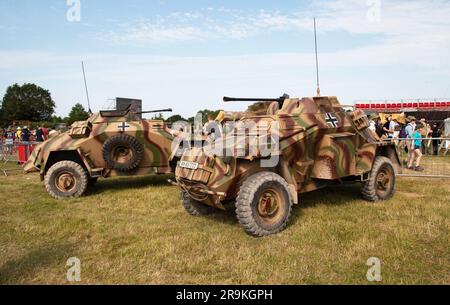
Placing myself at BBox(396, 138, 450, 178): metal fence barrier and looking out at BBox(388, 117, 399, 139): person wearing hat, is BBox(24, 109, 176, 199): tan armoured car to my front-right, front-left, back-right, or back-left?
back-left

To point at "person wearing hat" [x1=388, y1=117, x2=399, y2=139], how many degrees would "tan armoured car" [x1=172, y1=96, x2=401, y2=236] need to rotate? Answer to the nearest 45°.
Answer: approximately 135° to its right

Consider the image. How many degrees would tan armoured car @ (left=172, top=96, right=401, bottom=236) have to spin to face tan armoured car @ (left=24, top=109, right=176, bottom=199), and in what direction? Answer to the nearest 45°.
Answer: approximately 90° to its right

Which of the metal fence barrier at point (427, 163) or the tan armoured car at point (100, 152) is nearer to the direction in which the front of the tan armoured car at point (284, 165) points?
the tan armoured car

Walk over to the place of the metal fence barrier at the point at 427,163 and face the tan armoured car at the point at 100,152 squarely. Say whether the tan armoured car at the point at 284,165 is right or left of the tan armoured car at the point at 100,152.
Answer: left

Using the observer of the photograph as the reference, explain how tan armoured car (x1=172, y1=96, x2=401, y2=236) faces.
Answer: facing the viewer and to the left of the viewer

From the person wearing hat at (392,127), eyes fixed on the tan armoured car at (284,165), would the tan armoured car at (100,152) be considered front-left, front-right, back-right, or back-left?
front-right
